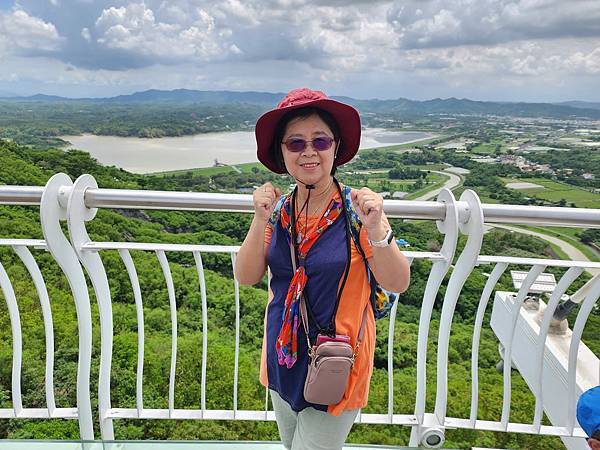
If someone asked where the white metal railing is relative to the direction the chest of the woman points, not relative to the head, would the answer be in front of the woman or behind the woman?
behind

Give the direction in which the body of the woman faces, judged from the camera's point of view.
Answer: toward the camera
